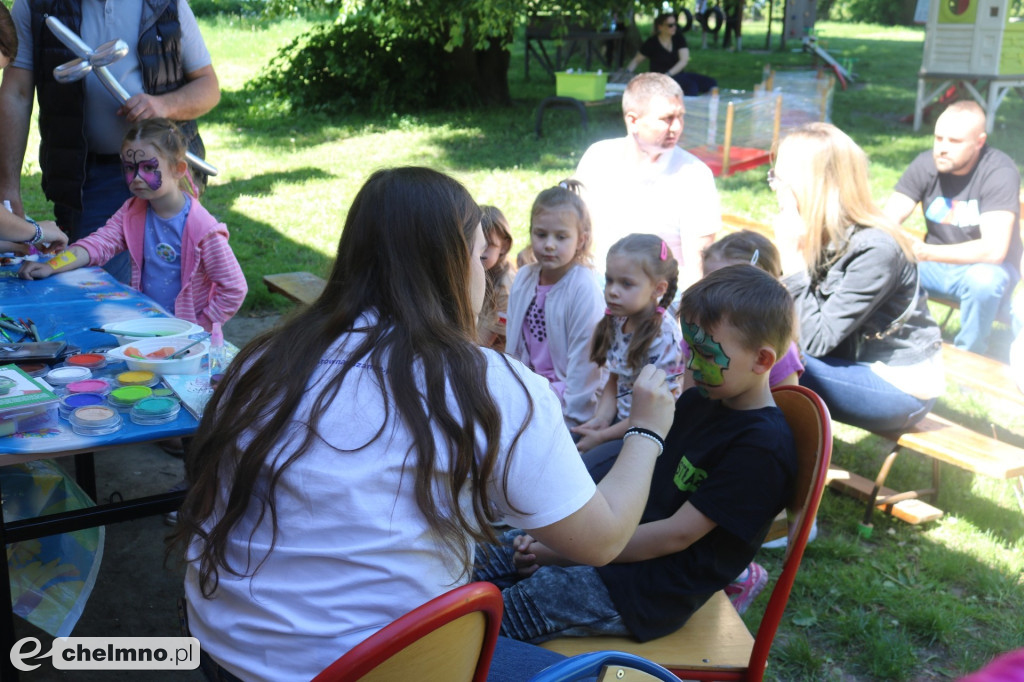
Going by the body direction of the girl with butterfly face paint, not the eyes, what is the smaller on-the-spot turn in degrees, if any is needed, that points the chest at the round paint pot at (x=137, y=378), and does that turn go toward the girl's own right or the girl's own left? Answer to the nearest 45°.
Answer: approximately 45° to the girl's own left

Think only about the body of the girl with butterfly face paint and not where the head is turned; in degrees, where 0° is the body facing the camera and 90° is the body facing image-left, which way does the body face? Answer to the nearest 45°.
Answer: approximately 45°

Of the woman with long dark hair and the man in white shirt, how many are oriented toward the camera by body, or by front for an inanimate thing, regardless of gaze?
1

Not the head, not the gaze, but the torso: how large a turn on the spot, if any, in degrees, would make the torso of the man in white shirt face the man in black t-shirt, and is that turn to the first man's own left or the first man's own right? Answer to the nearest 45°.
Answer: approximately 135° to the first man's own left

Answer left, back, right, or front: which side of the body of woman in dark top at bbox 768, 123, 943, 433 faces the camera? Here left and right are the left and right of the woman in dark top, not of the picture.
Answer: left

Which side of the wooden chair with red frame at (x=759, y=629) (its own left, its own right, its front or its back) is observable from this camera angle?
left

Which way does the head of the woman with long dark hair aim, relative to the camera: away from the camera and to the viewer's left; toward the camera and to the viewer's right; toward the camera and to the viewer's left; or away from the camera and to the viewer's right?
away from the camera and to the viewer's right

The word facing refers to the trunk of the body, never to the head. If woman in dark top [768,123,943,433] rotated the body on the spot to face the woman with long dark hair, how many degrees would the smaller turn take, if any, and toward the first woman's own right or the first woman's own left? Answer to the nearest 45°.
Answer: approximately 90° to the first woman's own left

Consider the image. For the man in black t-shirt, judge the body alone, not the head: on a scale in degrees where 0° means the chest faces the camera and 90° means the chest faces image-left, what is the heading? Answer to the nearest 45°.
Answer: approximately 45°

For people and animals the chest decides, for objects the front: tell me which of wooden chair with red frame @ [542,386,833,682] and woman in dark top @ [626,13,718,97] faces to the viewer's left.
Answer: the wooden chair with red frame
